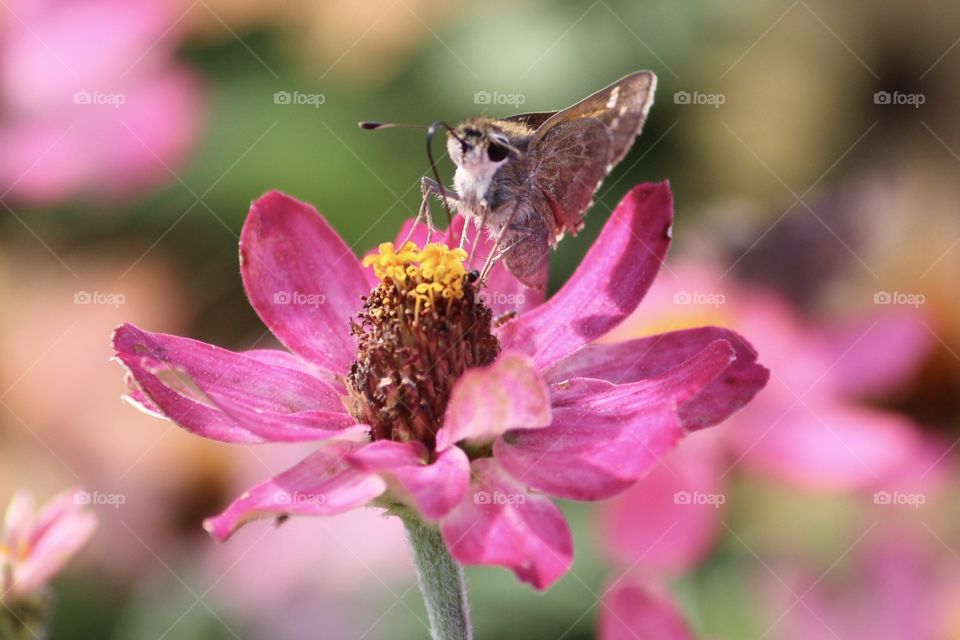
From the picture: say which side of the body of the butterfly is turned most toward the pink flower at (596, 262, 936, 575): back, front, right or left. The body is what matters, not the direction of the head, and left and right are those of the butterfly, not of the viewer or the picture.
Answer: back

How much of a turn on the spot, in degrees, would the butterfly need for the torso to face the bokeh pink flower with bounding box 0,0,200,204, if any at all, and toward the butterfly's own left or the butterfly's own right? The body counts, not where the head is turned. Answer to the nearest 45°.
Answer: approximately 90° to the butterfly's own right

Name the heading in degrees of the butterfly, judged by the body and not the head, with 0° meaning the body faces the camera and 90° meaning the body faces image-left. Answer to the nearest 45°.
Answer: approximately 45°
